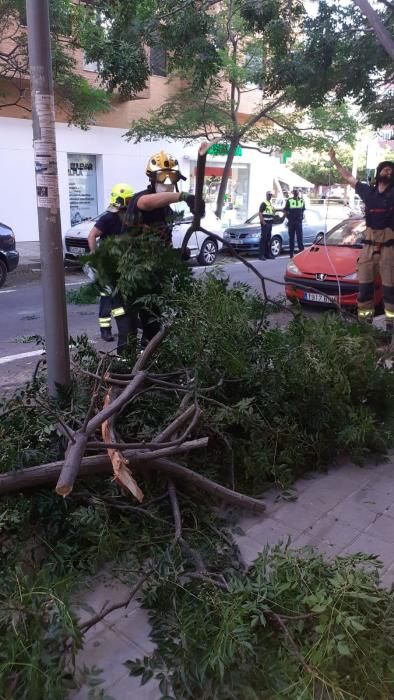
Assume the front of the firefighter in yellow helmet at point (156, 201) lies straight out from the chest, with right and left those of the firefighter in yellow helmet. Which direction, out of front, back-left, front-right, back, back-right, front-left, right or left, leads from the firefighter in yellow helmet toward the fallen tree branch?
front-right

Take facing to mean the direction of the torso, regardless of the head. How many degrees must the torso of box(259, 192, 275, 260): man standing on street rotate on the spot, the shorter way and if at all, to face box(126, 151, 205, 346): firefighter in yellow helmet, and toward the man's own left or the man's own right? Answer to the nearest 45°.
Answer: approximately 45° to the man's own right

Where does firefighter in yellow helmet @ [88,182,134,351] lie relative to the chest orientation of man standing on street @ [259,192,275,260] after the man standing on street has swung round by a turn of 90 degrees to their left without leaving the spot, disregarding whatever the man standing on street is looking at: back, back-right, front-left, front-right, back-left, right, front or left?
back-right

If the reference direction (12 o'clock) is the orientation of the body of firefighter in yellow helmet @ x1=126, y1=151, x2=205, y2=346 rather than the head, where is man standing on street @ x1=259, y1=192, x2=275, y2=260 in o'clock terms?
The man standing on street is roughly at 8 o'clock from the firefighter in yellow helmet.

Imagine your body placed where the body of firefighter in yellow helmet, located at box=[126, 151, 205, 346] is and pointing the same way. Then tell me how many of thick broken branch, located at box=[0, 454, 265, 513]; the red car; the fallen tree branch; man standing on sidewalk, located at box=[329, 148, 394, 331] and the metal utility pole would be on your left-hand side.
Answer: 2

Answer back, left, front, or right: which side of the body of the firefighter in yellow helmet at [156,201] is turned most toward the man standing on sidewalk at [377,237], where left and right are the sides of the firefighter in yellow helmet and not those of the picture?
left

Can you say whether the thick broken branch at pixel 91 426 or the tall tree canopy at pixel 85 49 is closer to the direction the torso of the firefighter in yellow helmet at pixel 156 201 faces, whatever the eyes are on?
the thick broken branch

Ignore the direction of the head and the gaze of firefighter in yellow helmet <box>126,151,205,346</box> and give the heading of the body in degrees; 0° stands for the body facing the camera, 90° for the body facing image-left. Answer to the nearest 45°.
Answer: approximately 315°

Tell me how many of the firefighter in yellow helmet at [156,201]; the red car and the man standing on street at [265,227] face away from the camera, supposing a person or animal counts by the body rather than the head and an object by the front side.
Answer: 0

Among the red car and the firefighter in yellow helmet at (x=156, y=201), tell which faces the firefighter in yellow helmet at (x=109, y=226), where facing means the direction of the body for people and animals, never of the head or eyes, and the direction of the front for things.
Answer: the red car

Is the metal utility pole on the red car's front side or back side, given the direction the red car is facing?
on the front side

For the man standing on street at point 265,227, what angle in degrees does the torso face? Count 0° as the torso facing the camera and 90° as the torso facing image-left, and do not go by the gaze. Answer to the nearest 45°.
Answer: approximately 315°

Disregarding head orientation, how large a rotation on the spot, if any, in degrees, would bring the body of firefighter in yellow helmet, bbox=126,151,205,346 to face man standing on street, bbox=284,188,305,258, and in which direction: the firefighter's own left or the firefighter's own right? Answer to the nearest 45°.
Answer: approximately 135° to the firefighter's own left

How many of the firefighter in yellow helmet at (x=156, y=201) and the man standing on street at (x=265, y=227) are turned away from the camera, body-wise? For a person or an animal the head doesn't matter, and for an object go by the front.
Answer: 0

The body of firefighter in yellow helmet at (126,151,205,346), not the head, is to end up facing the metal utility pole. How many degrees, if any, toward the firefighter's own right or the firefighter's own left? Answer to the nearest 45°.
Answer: approximately 90° to the firefighter's own right

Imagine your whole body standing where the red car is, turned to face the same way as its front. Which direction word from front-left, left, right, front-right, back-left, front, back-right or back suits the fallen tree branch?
front-left

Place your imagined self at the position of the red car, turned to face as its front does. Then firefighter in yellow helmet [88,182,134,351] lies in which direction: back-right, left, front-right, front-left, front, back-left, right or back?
front

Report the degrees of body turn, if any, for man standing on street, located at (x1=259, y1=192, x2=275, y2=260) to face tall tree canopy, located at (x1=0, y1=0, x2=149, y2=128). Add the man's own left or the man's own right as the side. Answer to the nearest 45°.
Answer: approximately 90° to the man's own right
